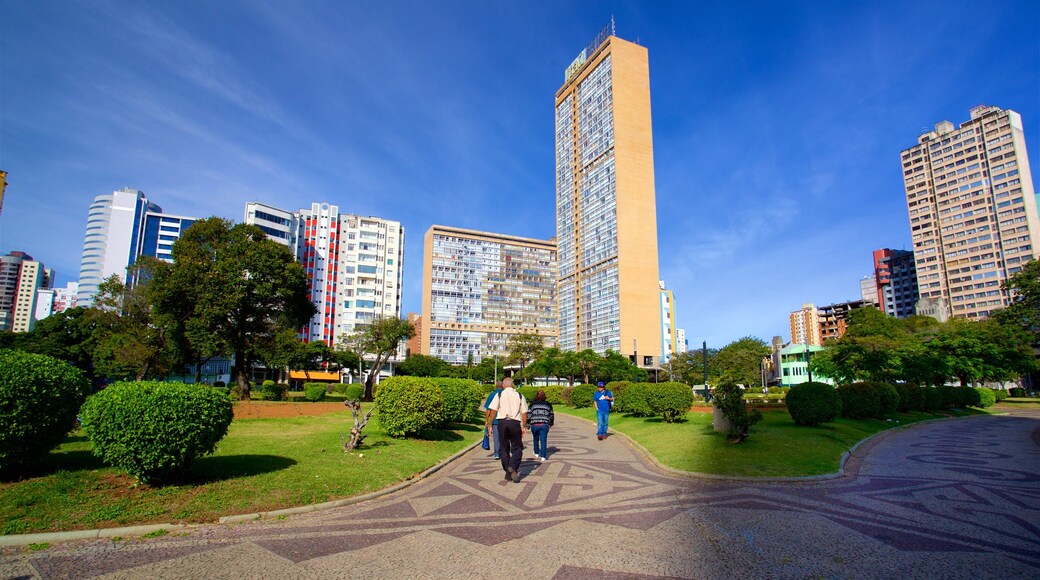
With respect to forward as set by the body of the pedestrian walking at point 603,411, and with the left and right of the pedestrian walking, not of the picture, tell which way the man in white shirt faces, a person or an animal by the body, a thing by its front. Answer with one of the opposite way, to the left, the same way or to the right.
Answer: the opposite way

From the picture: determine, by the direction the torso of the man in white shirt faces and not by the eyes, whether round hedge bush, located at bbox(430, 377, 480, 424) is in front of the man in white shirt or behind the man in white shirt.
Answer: in front

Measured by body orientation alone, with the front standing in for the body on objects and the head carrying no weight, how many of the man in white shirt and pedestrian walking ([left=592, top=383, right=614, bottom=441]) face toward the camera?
1

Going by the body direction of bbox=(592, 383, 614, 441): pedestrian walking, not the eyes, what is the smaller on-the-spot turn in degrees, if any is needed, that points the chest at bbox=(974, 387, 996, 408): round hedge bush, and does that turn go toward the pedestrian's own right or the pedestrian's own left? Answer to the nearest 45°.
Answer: approximately 135° to the pedestrian's own left

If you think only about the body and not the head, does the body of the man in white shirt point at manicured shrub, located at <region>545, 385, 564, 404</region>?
yes

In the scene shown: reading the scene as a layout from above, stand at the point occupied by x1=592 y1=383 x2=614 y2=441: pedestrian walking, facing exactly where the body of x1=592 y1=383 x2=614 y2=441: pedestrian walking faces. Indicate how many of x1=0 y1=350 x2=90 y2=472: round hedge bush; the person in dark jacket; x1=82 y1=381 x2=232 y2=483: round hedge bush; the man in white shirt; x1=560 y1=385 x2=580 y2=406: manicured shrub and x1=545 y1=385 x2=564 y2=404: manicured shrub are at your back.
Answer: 2

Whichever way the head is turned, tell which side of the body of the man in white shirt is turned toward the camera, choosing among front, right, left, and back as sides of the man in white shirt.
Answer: back

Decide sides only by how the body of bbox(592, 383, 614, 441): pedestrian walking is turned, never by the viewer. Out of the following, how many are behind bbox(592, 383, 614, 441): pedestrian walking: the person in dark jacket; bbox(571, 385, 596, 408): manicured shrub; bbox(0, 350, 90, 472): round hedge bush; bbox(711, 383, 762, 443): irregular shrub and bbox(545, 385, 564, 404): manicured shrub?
2

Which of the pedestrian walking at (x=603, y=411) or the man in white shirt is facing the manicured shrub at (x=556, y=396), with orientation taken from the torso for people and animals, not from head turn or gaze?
the man in white shirt

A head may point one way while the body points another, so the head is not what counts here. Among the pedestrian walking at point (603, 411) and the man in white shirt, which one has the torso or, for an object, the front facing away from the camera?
the man in white shirt

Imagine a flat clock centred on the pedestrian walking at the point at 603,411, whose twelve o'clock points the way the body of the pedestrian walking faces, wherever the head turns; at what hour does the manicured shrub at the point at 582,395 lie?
The manicured shrub is roughly at 6 o'clock from the pedestrian walking.

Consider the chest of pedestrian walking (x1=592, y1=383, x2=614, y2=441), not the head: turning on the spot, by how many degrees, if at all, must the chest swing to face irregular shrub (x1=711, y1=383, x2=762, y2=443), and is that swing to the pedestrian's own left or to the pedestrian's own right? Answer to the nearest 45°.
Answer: approximately 45° to the pedestrian's own left

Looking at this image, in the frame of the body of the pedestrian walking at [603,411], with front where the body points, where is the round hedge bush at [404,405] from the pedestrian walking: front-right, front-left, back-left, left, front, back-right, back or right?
front-right

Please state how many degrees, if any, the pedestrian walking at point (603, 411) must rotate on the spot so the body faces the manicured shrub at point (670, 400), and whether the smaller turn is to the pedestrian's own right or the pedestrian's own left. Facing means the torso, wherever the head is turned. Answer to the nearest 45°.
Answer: approximately 135° to the pedestrian's own left

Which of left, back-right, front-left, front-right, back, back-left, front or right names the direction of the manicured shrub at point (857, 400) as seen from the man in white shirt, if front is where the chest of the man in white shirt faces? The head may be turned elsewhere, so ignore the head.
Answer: front-right
